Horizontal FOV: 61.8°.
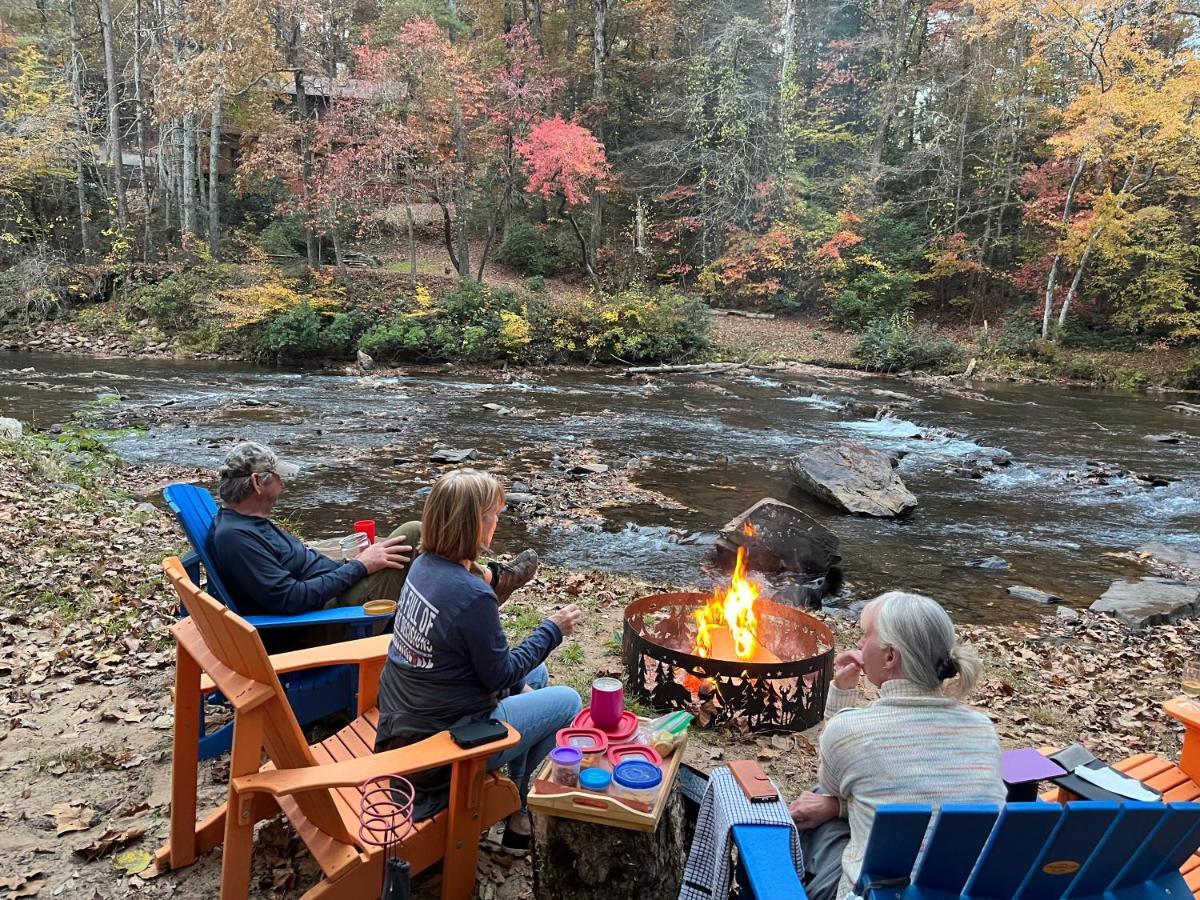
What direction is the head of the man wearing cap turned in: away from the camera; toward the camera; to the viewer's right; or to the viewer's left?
to the viewer's right

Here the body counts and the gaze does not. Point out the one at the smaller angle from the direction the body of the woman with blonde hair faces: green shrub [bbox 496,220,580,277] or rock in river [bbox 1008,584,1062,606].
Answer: the rock in river

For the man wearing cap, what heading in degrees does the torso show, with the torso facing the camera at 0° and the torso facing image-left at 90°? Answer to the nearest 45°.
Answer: approximately 270°

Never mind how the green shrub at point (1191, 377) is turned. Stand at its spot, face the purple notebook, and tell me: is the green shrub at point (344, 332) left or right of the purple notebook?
right

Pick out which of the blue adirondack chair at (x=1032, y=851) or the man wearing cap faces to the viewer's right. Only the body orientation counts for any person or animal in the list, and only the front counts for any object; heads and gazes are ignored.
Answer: the man wearing cap

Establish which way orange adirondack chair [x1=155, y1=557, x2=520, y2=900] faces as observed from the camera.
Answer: facing away from the viewer and to the right of the viewer

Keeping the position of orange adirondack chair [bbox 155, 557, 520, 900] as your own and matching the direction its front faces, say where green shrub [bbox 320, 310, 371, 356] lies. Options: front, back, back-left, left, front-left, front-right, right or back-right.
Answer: front-left

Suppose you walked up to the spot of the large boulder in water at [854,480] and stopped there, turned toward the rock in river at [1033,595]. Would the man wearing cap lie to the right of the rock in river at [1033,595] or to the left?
right

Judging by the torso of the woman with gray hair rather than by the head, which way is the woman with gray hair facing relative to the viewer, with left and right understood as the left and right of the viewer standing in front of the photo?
facing away from the viewer and to the left of the viewer

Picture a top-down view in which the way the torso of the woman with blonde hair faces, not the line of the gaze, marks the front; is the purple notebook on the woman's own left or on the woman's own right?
on the woman's own right

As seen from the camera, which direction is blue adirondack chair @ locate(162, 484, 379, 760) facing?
to the viewer's right

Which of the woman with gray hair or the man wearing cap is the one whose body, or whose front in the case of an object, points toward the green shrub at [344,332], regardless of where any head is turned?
the woman with gray hair

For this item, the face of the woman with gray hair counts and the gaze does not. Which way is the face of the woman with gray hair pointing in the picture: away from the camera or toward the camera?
away from the camera
